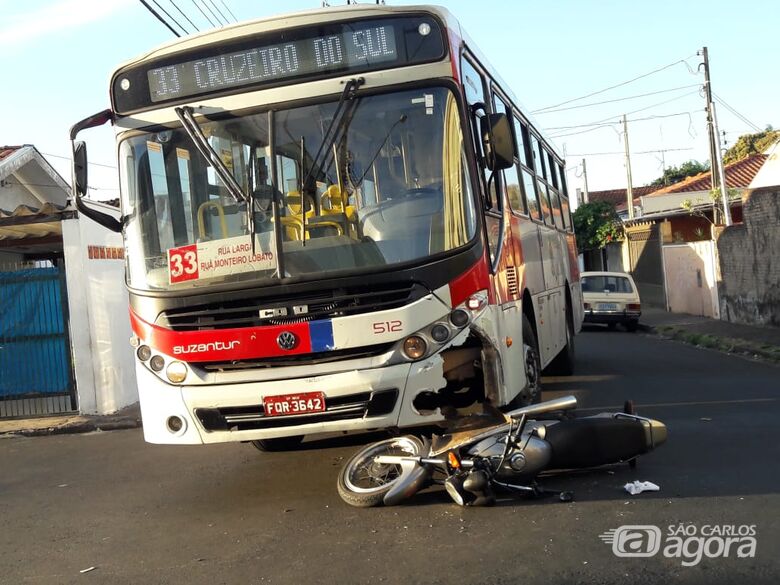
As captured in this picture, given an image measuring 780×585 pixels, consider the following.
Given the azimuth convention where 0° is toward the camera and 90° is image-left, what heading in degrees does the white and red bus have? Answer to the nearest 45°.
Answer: approximately 45°

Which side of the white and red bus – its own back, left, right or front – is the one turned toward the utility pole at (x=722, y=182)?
back

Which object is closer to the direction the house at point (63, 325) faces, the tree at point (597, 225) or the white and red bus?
the white and red bus

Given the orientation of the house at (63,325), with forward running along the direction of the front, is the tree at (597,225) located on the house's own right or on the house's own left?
on the house's own left

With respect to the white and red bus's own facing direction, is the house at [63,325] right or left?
on its right

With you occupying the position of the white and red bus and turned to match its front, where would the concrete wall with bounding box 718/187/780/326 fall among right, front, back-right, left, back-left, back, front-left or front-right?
back

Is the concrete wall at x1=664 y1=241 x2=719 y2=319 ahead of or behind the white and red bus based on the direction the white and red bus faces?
behind
